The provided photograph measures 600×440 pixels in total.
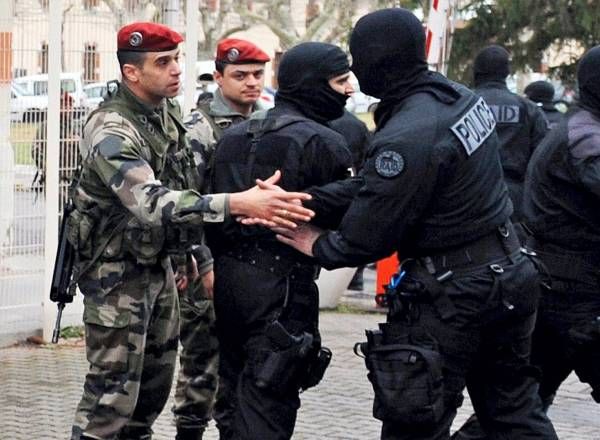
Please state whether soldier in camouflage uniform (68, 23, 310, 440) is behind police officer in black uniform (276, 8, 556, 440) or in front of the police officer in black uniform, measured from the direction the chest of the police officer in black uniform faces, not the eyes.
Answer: in front

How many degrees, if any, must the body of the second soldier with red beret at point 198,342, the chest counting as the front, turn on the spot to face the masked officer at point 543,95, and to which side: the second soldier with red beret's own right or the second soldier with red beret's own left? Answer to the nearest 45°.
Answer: approximately 90° to the second soldier with red beret's own left

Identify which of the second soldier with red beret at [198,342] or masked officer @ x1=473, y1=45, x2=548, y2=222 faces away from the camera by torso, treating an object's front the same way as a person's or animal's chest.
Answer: the masked officer

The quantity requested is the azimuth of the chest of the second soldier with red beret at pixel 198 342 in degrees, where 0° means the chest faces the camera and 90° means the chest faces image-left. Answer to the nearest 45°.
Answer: approximately 315°

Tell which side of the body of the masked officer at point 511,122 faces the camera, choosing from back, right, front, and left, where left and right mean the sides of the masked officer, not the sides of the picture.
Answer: back

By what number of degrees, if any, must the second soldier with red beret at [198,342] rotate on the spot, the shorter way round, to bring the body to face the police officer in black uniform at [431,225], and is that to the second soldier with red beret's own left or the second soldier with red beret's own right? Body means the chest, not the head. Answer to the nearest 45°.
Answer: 0° — they already face them

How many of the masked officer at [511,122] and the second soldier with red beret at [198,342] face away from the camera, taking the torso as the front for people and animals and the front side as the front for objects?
1

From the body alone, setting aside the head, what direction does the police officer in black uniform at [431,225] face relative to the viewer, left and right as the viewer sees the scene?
facing away from the viewer and to the left of the viewer

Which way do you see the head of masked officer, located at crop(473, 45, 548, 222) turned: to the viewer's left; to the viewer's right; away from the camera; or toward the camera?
away from the camera
